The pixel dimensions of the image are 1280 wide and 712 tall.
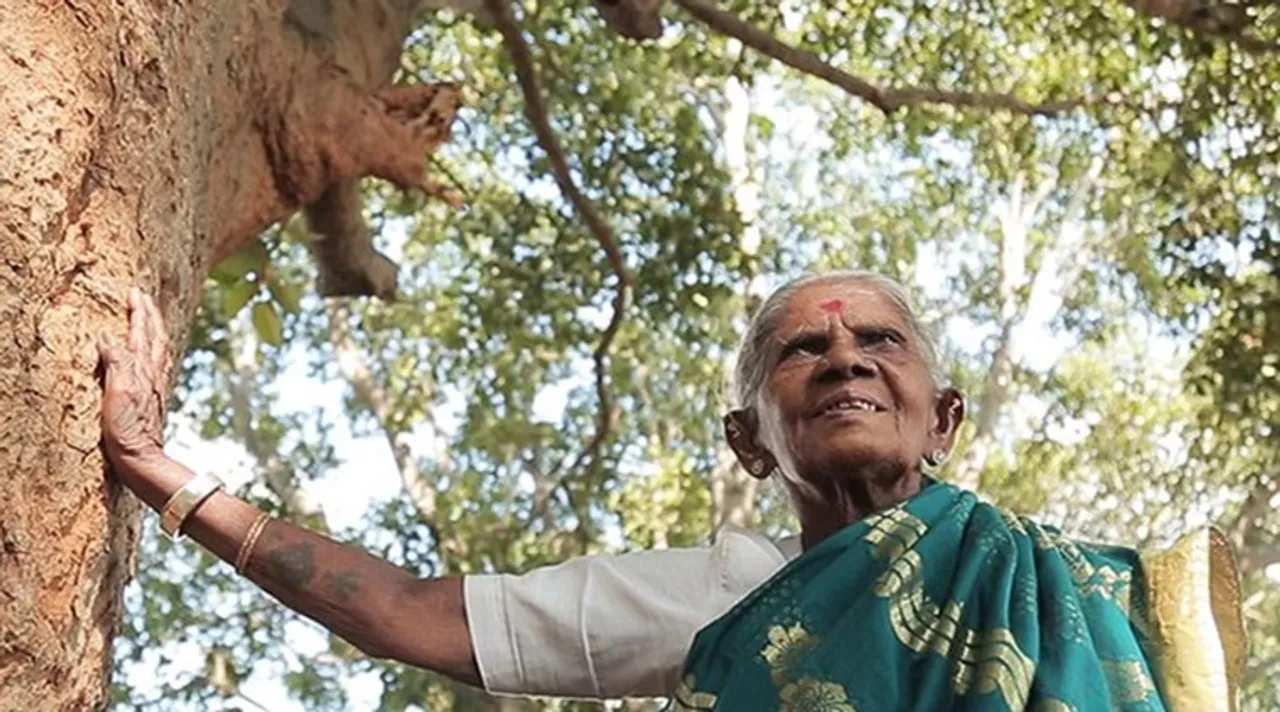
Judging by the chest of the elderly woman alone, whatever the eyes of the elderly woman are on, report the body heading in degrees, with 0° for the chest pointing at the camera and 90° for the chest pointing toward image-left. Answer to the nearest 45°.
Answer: approximately 0°

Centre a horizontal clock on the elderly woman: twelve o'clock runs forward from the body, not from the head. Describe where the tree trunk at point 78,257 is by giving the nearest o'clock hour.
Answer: The tree trunk is roughly at 2 o'clock from the elderly woman.
